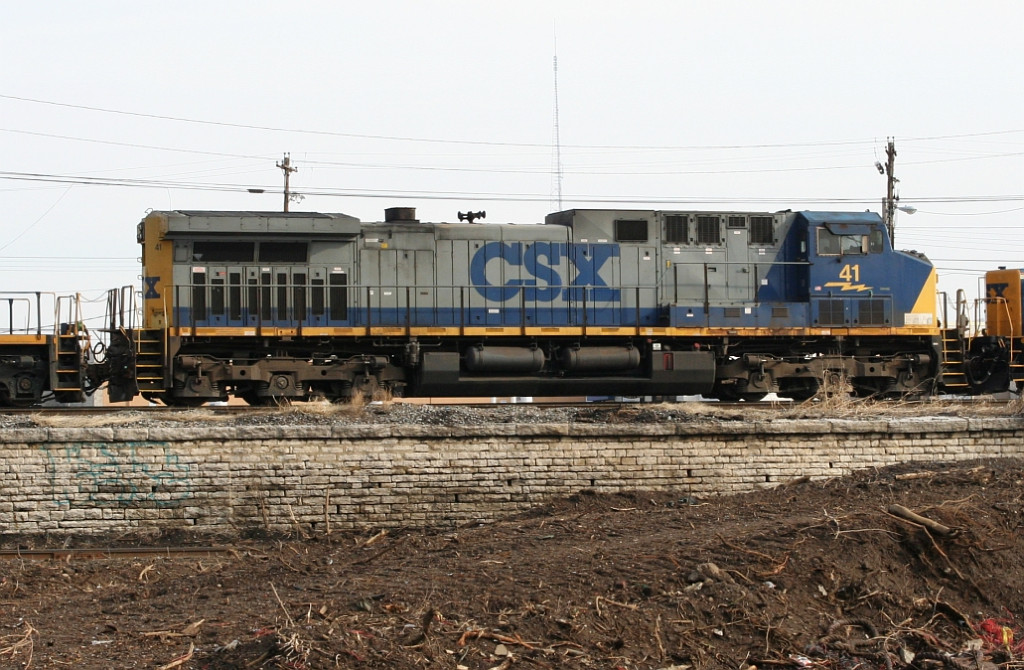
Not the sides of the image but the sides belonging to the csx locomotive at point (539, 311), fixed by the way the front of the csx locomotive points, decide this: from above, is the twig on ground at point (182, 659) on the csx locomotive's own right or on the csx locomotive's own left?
on the csx locomotive's own right

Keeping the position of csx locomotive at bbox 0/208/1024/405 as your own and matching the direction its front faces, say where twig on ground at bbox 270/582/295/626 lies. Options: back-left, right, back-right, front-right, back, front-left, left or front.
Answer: right

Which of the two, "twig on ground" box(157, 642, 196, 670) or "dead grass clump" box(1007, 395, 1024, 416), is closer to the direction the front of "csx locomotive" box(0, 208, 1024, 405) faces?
the dead grass clump

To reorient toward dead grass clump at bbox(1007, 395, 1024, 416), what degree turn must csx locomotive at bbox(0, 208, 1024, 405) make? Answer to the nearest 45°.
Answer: approximately 45° to its right

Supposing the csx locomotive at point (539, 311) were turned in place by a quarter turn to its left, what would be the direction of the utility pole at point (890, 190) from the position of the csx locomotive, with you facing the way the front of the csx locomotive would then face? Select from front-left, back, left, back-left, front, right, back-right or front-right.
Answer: front-right

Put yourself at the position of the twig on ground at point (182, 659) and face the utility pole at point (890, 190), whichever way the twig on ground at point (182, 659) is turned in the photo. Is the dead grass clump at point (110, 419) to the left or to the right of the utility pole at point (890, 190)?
left

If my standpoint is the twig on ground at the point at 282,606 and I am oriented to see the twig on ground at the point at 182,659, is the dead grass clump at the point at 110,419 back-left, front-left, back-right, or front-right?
back-right

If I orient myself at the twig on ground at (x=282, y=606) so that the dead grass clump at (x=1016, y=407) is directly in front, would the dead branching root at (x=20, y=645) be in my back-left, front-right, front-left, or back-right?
back-left

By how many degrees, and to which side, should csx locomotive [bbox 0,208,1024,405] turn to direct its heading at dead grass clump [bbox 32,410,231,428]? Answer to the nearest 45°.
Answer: approximately 135° to its right

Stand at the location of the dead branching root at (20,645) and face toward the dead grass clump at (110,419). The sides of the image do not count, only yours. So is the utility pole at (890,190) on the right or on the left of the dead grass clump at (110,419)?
right

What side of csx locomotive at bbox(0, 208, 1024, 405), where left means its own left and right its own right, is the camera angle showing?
right

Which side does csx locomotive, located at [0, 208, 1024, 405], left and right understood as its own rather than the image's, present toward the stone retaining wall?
right
